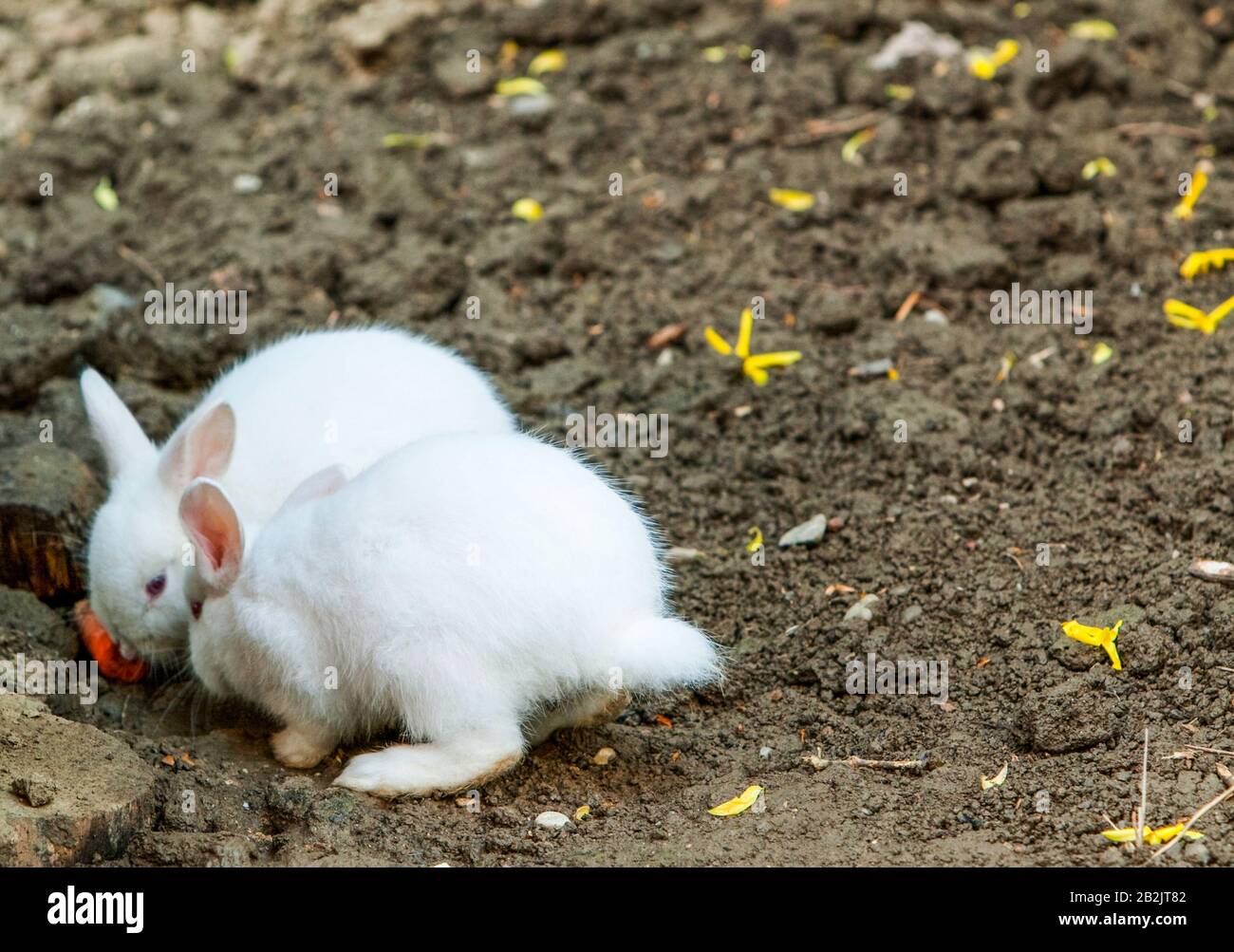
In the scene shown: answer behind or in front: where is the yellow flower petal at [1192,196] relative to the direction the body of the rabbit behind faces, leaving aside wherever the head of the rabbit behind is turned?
behind

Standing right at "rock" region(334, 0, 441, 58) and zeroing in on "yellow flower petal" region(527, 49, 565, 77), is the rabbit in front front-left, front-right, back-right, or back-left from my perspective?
front-right

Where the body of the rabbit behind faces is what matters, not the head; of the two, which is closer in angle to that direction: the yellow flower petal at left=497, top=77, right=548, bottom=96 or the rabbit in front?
the rabbit in front

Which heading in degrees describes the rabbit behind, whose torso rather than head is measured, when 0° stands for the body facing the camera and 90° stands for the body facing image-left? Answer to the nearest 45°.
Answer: approximately 45°

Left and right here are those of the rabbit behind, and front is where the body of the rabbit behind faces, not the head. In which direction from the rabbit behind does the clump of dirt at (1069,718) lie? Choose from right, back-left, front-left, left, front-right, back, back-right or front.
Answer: left

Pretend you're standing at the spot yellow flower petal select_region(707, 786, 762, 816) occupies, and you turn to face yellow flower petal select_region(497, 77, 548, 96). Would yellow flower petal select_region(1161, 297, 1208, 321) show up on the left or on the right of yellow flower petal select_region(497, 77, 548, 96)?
right

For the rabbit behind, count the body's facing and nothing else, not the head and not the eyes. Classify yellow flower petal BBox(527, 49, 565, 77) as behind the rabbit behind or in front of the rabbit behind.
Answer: behind

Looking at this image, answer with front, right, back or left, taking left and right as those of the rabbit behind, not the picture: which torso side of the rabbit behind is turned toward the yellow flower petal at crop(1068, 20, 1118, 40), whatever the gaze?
back

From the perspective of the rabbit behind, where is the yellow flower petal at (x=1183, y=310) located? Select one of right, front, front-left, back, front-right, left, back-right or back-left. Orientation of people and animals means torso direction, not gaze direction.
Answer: back-left

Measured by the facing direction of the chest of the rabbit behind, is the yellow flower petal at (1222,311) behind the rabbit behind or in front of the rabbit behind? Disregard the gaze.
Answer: behind

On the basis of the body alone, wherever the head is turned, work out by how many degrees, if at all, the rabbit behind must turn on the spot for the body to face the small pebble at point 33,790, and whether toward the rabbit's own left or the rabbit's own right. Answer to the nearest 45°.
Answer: approximately 45° to the rabbit's own left

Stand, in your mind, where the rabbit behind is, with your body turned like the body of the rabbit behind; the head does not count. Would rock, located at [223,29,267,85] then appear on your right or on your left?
on your right
